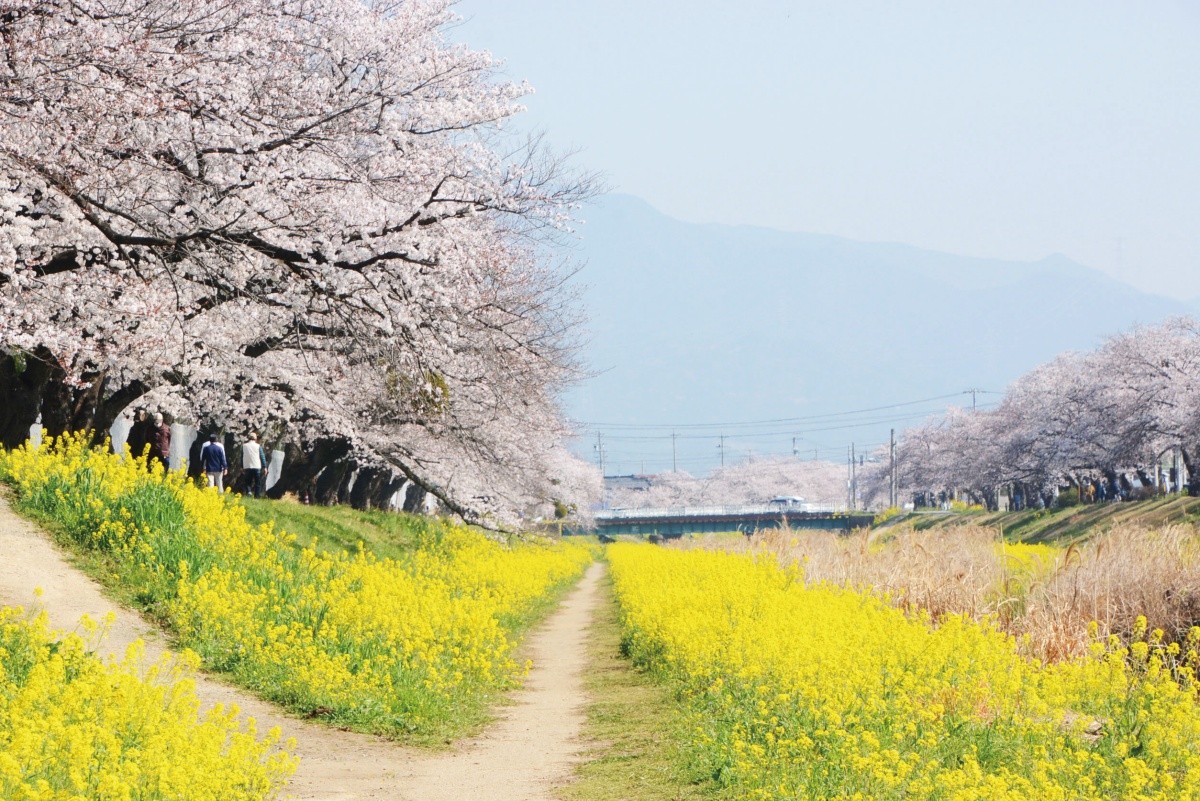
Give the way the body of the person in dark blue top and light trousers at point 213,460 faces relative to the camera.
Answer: away from the camera

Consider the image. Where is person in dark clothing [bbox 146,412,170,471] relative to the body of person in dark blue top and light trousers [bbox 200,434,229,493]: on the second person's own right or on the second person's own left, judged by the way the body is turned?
on the second person's own left
